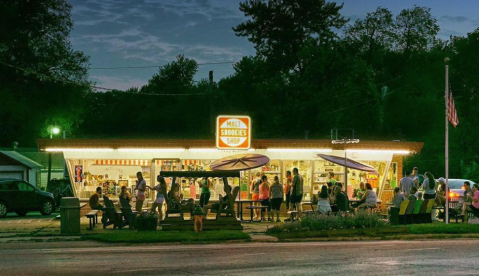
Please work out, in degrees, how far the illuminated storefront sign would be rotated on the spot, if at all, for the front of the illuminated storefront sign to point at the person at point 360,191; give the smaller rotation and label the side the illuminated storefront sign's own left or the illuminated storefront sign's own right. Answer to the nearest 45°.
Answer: approximately 90° to the illuminated storefront sign's own left

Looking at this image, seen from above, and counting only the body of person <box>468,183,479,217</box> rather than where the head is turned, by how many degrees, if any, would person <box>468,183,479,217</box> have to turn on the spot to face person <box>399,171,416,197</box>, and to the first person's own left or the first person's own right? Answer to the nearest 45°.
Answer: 0° — they already face them

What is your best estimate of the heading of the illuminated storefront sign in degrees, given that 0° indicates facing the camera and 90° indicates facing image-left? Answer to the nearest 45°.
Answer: approximately 0°

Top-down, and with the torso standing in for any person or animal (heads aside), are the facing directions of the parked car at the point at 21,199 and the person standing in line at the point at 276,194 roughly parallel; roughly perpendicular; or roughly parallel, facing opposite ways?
roughly perpendicular

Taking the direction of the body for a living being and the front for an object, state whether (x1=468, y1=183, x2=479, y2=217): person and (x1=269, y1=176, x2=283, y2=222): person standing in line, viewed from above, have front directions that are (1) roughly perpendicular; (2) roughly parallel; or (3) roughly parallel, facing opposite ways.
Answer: roughly perpendicular

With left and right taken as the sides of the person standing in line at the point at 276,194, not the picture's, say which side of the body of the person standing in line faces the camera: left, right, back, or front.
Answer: back

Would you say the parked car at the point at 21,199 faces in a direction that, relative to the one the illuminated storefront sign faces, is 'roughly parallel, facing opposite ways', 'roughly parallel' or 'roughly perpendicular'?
roughly perpendicular

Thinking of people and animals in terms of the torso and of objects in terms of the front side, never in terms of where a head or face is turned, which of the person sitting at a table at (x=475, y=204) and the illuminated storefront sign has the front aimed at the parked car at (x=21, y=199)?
the person sitting at a table

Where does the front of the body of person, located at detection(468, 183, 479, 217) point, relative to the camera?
to the viewer's left

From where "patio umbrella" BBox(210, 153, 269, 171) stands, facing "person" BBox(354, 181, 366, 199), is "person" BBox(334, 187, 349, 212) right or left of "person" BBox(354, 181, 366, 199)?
right

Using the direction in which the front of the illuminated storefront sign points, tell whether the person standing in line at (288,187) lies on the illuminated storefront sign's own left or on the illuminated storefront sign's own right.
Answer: on the illuminated storefront sign's own left
